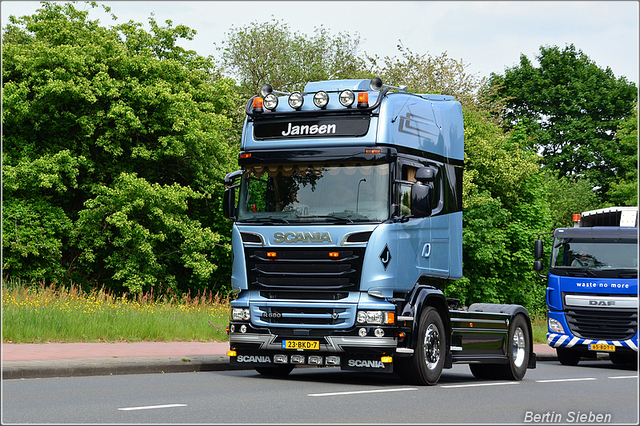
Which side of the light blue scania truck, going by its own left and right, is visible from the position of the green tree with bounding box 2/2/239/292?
right

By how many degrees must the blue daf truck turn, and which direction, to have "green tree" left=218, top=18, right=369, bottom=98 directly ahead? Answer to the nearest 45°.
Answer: approximately 135° to its right

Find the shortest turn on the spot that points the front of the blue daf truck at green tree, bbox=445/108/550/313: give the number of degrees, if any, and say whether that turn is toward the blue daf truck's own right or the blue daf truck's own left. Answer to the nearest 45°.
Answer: approximately 180°

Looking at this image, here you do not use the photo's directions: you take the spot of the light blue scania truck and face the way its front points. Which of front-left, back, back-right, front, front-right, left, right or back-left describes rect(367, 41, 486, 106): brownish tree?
back-right

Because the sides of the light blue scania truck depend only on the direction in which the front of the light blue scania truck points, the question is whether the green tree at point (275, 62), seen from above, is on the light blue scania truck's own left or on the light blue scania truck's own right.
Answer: on the light blue scania truck's own right

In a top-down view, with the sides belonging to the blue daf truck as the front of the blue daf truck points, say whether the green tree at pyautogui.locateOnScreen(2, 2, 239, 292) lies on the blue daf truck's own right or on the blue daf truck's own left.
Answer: on the blue daf truck's own right

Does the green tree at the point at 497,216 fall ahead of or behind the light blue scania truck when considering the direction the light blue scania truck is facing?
behind

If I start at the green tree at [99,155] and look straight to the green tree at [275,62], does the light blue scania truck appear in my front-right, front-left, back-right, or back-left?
back-right

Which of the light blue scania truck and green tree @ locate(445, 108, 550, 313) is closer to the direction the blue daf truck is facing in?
the light blue scania truck

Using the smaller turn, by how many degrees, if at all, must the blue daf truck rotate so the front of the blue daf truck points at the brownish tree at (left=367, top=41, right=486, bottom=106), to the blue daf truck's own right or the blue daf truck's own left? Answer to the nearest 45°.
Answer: approximately 180°
